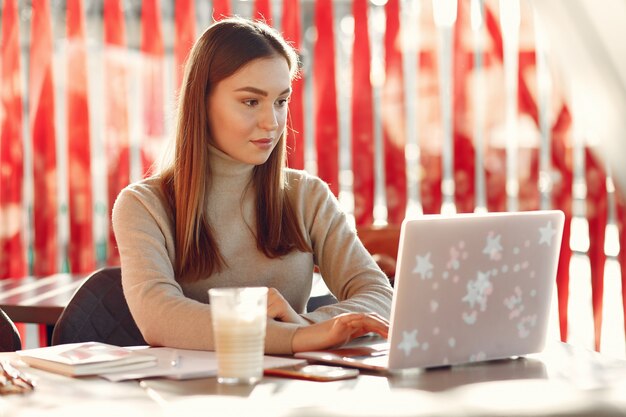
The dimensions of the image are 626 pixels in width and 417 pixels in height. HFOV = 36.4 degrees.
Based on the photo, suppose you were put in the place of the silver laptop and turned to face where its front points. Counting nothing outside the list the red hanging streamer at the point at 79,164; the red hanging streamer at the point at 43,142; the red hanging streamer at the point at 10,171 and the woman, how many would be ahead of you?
4

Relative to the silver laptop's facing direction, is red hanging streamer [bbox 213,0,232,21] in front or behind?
in front

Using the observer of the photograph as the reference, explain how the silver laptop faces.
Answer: facing away from the viewer and to the left of the viewer

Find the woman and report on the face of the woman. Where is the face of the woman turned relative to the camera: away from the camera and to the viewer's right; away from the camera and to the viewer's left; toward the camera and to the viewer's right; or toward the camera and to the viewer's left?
toward the camera and to the viewer's right

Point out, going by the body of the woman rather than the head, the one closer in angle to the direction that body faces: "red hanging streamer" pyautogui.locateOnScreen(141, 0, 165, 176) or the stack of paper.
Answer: the stack of paper

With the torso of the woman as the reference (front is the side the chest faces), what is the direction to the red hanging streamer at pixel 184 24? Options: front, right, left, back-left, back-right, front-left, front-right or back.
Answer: back-left

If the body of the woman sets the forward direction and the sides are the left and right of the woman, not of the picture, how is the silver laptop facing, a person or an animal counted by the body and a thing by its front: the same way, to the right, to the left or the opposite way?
the opposite way

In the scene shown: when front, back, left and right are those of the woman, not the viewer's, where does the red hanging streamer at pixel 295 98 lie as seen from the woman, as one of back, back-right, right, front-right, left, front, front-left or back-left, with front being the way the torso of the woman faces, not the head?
back-left

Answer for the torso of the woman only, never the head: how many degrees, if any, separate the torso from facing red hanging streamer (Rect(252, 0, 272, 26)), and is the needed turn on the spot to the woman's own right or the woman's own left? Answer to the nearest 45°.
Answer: approximately 135° to the woman's own left

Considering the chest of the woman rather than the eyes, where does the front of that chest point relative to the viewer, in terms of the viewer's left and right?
facing the viewer and to the right of the viewer

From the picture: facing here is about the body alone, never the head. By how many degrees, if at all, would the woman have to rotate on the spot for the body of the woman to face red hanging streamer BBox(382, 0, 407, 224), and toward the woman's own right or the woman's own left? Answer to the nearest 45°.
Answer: approximately 135° to the woman's own left

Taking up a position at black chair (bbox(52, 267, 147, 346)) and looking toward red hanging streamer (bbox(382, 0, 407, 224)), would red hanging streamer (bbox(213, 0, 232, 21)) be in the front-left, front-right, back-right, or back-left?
front-left

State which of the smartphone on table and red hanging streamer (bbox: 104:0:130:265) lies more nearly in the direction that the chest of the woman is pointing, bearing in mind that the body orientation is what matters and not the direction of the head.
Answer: the smartphone on table

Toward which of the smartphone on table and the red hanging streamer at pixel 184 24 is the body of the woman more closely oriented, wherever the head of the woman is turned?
the smartphone on table

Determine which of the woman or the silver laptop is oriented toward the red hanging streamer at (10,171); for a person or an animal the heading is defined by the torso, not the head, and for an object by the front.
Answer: the silver laptop

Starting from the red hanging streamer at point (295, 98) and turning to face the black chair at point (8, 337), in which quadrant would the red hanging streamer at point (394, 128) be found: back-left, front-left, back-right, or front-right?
back-left
